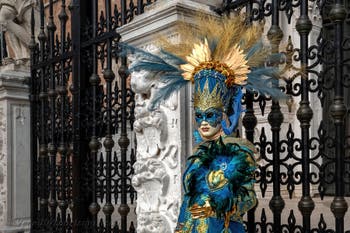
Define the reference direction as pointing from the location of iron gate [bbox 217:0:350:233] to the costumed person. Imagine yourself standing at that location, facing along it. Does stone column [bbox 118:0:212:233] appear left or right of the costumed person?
right

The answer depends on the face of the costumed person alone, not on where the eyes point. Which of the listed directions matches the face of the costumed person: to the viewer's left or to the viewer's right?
to the viewer's left

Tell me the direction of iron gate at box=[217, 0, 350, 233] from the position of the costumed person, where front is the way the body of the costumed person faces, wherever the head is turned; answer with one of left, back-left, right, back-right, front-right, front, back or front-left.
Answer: back

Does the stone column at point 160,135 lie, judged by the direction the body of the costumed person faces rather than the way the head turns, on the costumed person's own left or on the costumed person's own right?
on the costumed person's own right

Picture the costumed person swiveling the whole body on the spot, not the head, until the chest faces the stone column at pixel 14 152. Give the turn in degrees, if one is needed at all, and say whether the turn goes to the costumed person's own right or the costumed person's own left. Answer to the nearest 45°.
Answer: approximately 90° to the costumed person's own right
